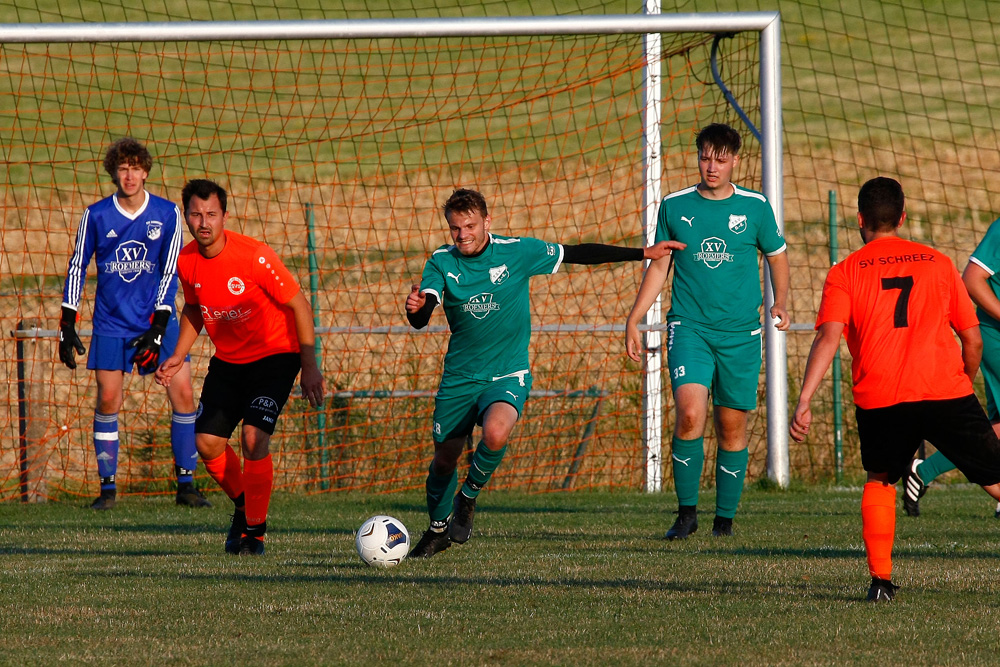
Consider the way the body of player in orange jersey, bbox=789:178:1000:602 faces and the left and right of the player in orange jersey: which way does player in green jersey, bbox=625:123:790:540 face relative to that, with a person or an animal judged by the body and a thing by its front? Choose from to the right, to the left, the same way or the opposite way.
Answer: the opposite way

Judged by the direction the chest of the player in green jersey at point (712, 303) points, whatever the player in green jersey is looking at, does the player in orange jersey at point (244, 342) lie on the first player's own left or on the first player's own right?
on the first player's own right

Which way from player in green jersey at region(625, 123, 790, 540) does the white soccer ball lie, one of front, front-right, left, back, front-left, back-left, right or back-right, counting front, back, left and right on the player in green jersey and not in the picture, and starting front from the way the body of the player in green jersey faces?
front-right

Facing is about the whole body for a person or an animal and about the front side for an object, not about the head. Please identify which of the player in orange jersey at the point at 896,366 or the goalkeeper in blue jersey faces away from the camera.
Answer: the player in orange jersey

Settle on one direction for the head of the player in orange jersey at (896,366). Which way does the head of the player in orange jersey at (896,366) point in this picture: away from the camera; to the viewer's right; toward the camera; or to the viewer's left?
away from the camera

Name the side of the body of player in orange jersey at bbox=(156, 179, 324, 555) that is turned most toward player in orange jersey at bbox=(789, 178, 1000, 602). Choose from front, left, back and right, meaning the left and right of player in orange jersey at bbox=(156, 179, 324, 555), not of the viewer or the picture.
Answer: left

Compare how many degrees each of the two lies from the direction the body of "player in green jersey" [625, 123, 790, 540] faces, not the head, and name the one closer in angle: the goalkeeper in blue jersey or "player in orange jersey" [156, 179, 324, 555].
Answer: the player in orange jersey

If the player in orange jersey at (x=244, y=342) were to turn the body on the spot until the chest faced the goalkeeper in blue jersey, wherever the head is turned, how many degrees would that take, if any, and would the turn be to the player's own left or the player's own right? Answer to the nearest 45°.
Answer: approximately 135° to the player's own right

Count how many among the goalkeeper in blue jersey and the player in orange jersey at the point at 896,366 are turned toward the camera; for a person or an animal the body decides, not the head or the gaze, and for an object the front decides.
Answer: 1

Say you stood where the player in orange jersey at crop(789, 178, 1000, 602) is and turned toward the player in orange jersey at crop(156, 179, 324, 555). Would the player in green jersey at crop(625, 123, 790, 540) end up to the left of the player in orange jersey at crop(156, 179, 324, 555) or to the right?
right

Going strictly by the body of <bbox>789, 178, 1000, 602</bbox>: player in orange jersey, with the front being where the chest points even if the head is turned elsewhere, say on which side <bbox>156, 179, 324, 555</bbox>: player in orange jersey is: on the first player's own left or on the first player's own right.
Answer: on the first player's own left

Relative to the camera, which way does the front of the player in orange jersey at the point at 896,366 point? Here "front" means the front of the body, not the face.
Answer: away from the camera
